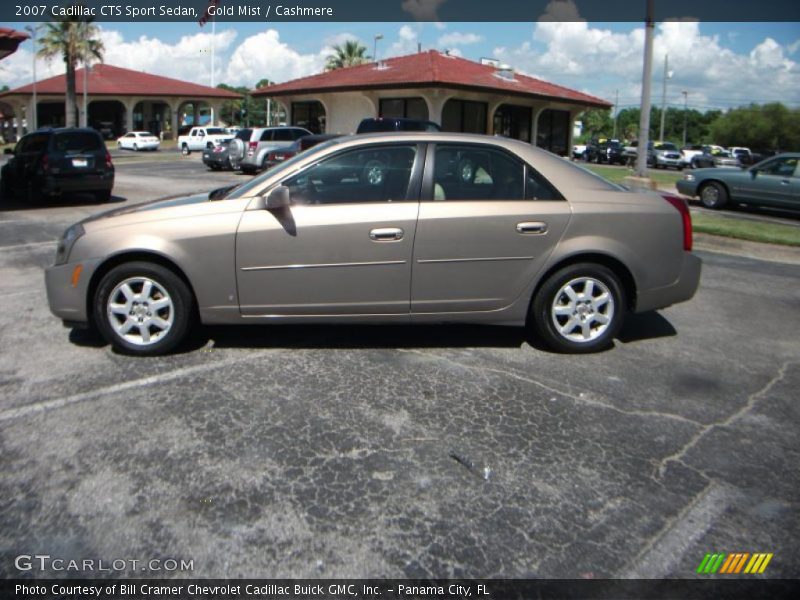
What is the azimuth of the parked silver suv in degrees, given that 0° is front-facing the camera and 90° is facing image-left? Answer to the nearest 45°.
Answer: approximately 225°

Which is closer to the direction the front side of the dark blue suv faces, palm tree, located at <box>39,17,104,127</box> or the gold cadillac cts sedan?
the palm tree

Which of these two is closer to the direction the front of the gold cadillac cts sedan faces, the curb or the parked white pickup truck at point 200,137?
the parked white pickup truck

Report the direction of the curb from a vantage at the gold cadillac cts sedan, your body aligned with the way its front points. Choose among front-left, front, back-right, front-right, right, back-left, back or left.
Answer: back-right

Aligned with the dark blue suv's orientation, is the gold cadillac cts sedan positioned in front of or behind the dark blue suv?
behind

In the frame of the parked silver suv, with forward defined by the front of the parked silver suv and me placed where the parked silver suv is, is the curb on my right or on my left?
on my right

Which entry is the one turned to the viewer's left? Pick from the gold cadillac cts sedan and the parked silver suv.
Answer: the gold cadillac cts sedan

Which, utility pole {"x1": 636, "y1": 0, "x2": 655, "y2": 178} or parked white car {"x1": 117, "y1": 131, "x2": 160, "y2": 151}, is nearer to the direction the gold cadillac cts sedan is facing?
the parked white car

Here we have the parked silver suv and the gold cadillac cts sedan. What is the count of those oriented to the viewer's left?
1

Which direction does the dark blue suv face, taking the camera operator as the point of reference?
facing away from the viewer and to the left of the viewer

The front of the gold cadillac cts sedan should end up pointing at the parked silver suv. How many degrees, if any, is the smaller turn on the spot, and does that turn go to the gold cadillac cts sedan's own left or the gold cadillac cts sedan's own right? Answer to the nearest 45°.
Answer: approximately 90° to the gold cadillac cts sedan's own right

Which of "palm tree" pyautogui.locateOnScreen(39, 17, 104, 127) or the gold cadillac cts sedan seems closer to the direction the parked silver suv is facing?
the palm tree

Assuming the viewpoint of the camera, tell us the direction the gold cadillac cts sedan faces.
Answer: facing to the left of the viewer

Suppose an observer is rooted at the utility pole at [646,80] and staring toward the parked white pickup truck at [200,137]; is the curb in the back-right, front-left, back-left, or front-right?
back-left

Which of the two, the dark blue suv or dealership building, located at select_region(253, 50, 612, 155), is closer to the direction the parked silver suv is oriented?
the dealership building
